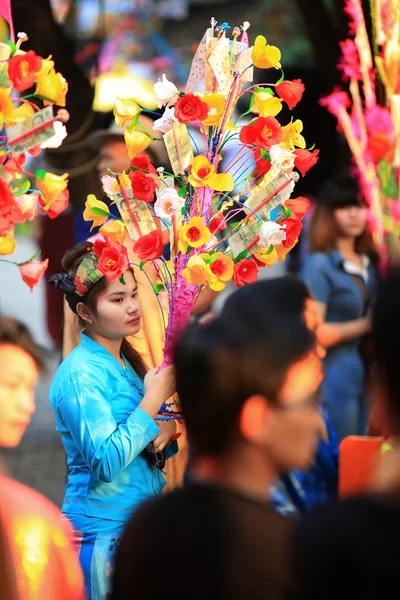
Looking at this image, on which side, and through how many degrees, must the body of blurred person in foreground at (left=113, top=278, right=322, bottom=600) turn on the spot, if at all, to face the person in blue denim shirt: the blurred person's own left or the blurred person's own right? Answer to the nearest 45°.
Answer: approximately 45° to the blurred person's own left

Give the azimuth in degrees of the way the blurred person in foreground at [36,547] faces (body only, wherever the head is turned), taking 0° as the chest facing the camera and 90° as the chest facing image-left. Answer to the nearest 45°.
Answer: approximately 315°

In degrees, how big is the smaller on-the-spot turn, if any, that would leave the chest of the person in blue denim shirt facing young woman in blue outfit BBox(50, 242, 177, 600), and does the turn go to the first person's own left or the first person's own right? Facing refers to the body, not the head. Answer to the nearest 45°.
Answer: approximately 45° to the first person's own right

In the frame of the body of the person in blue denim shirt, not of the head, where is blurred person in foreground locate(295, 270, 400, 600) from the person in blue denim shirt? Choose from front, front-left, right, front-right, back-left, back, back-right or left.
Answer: front-right

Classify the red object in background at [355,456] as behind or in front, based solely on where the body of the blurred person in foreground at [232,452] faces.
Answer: in front

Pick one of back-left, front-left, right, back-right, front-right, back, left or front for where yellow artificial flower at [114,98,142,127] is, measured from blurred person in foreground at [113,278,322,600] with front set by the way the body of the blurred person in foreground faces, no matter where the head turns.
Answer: front-left

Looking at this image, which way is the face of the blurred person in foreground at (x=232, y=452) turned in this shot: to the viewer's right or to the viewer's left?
to the viewer's right

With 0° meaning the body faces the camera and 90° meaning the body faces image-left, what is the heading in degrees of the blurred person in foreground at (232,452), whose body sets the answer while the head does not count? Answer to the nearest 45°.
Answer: approximately 225°

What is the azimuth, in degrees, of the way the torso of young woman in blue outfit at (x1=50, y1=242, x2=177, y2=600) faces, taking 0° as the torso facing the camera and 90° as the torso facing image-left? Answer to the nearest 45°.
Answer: approximately 315°
